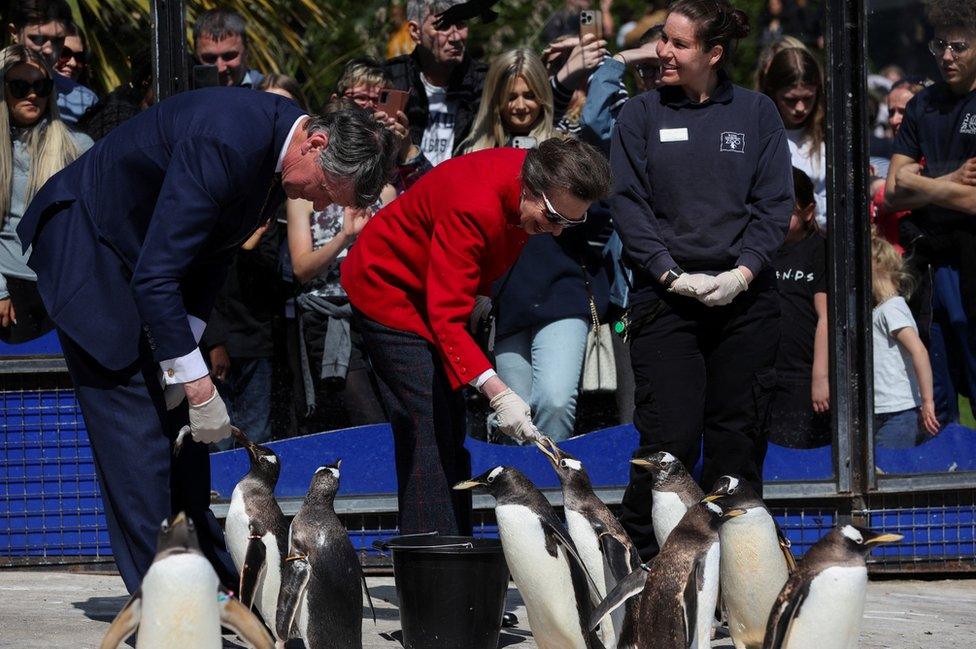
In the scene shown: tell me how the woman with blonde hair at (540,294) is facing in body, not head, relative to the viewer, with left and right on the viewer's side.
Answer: facing the viewer

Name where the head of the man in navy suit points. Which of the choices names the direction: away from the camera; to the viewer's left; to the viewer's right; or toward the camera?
to the viewer's right

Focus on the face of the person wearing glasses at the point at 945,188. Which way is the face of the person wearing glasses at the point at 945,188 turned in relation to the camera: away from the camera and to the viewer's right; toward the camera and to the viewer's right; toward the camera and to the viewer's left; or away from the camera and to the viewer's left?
toward the camera and to the viewer's left

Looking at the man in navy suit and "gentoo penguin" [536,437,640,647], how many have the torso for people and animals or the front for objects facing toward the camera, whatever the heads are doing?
0

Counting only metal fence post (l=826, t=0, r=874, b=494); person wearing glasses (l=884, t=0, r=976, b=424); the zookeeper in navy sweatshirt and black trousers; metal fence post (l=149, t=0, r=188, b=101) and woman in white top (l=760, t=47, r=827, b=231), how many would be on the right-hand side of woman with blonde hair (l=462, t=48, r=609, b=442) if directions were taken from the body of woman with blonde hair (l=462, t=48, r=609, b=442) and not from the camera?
1

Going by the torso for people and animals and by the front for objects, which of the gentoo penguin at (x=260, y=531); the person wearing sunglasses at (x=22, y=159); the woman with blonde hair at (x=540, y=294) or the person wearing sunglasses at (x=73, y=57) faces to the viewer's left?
the gentoo penguin

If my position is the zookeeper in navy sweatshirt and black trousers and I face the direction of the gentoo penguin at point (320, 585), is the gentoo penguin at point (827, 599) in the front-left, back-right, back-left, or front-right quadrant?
front-left

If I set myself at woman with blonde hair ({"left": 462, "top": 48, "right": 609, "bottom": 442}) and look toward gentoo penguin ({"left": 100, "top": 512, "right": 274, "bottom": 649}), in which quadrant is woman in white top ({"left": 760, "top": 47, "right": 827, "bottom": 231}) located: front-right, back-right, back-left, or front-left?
back-left

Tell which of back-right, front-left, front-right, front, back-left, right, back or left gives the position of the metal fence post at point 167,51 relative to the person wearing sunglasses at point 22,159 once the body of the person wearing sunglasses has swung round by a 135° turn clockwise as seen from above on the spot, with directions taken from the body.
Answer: back

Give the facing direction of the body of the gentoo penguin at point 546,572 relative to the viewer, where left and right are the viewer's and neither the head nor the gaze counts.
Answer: facing the viewer and to the left of the viewer

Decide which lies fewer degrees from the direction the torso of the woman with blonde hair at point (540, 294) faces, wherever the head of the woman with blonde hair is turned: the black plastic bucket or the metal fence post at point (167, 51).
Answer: the black plastic bucket

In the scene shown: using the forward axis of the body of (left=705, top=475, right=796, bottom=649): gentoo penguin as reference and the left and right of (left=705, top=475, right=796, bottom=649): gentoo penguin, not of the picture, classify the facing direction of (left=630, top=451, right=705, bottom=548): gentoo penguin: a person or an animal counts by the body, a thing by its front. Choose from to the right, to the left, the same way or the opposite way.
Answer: the same way

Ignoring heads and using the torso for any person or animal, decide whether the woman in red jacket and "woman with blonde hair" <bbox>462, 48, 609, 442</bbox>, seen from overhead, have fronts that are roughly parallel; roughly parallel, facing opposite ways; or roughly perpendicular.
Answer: roughly perpendicular
